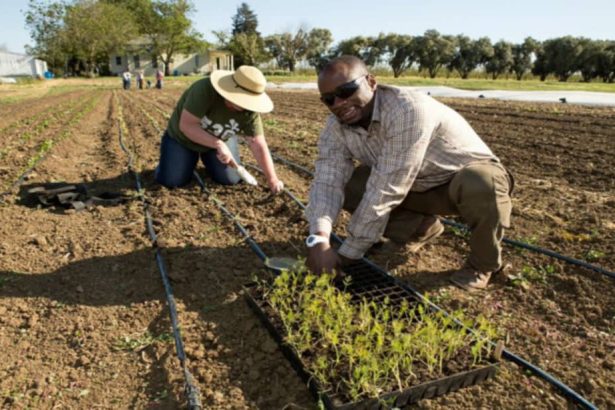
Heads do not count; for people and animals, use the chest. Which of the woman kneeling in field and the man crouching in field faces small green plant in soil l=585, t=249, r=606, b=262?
the woman kneeling in field

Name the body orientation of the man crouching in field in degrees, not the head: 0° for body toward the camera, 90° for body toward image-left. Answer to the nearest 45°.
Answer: approximately 45°

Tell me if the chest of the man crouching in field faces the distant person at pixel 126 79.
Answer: no

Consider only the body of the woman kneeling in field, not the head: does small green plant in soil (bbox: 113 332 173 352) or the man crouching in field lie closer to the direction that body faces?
the man crouching in field

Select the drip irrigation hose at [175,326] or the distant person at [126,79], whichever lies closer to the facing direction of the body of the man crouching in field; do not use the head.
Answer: the drip irrigation hose

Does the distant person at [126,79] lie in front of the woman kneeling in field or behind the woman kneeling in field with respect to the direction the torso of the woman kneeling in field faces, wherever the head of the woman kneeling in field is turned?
behind

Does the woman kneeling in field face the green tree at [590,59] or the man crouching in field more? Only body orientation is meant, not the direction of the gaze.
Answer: the man crouching in field

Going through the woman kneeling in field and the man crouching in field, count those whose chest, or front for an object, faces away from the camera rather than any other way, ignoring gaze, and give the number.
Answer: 0

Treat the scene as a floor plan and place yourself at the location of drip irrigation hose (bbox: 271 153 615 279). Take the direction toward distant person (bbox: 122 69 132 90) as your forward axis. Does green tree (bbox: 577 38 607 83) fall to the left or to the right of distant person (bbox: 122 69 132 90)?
right

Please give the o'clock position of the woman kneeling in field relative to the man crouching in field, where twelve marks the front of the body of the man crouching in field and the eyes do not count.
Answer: The woman kneeling in field is roughly at 3 o'clock from the man crouching in field.

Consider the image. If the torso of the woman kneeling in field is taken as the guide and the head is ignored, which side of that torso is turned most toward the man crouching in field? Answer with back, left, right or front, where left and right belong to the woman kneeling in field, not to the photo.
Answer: front

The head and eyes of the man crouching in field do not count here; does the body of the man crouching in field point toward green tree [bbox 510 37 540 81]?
no

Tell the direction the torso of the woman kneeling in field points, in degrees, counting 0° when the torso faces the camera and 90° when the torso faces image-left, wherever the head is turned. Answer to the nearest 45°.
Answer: approximately 315°

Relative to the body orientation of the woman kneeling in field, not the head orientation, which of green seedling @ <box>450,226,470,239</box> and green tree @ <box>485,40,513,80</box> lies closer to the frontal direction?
the green seedling

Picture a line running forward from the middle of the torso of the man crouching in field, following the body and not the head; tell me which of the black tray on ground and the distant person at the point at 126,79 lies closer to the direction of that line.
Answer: the black tray on ground

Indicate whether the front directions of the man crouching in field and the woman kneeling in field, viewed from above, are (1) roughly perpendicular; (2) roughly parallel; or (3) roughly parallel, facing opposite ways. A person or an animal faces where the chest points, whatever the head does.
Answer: roughly perpendicular

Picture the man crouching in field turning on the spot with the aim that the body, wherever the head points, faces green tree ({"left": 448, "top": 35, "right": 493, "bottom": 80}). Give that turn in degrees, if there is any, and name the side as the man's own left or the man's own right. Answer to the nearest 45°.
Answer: approximately 135° to the man's own right

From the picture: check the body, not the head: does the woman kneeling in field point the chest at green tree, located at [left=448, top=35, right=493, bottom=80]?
no

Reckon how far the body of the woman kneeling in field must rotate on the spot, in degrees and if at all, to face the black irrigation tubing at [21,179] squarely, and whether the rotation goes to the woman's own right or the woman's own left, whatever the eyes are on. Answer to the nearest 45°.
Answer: approximately 180°

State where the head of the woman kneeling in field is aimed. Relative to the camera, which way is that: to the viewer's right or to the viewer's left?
to the viewer's right
